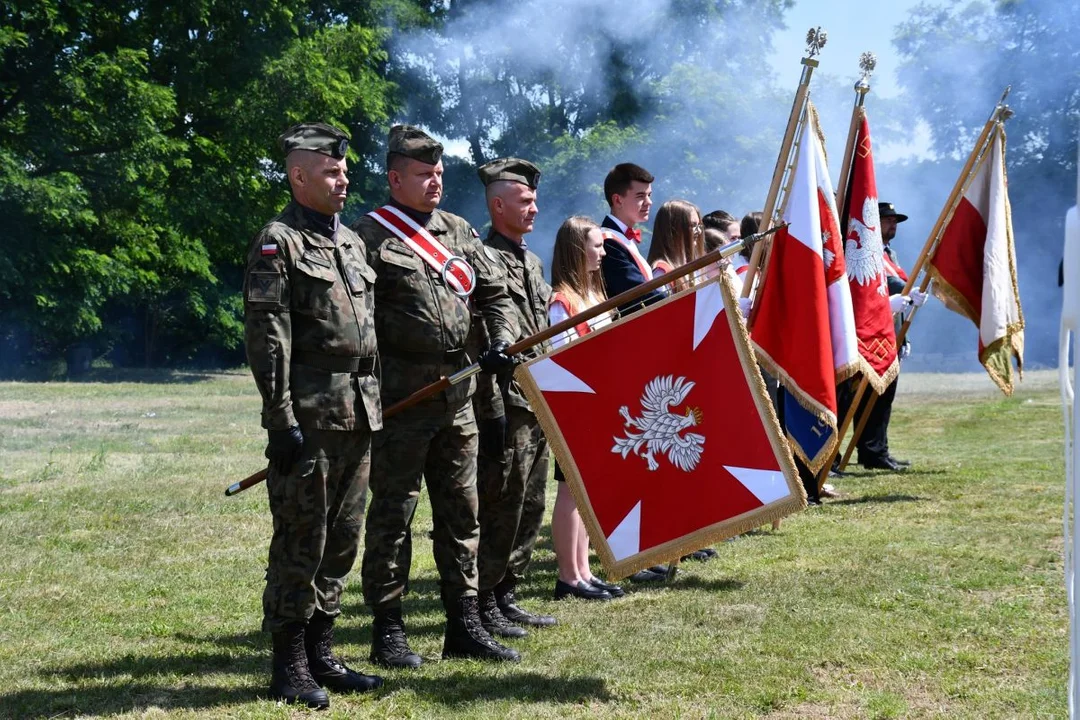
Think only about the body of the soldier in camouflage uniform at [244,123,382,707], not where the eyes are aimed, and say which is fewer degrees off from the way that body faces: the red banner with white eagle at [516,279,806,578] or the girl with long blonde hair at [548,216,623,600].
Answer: the red banner with white eagle

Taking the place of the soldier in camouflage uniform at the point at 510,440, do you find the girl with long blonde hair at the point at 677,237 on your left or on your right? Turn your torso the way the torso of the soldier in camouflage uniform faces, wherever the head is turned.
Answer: on your left

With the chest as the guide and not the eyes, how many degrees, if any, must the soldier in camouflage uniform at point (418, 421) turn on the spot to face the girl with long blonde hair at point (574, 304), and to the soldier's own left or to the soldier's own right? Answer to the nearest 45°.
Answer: approximately 90° to the soldier's own left

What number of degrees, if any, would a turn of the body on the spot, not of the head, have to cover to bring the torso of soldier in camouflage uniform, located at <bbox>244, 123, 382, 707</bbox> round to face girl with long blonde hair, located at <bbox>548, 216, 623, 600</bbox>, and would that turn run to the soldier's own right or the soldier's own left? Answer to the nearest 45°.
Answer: approximately 90° to the soldier's own left

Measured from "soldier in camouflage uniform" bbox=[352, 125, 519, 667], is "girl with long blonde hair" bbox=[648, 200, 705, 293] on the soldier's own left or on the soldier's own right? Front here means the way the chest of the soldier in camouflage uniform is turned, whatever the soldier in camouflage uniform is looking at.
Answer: on the soldier's own left

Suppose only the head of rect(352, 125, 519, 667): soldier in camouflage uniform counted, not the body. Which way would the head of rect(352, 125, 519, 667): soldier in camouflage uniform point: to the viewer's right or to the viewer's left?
to the viewer's right

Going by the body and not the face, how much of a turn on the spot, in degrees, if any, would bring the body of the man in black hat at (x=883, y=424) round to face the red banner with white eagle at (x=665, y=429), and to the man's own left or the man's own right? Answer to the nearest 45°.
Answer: approximately 90° to the man's own right

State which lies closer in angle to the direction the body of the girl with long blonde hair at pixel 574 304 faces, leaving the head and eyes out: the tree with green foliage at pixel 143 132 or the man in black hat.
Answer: the man in black hat
